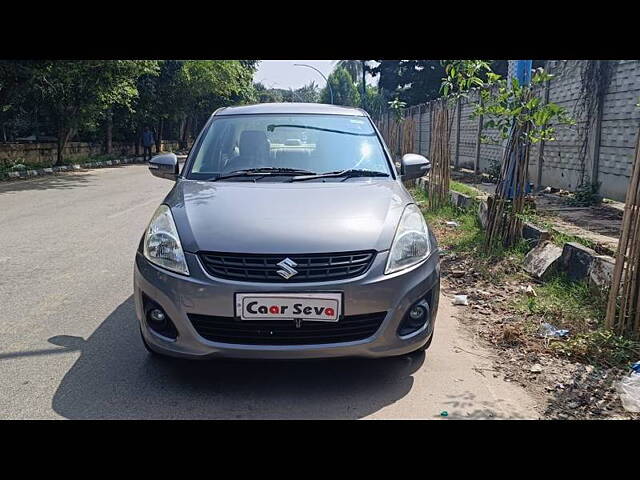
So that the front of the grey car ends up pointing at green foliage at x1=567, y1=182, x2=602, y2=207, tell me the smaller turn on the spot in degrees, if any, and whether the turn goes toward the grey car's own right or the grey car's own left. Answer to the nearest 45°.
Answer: approximately 135° to the grey car's own left

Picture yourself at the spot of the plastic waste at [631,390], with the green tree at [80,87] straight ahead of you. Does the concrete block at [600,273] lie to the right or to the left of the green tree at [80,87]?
right

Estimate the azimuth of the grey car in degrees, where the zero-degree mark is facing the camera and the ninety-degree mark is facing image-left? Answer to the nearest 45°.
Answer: approximately 0°

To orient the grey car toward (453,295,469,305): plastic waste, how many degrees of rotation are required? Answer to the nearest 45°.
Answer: approximately 135° to its left

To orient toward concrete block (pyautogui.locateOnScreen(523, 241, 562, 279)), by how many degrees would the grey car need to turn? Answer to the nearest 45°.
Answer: approximately 135° to its left

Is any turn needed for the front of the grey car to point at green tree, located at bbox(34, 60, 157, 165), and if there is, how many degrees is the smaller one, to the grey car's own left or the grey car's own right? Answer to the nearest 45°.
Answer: approximately 180°

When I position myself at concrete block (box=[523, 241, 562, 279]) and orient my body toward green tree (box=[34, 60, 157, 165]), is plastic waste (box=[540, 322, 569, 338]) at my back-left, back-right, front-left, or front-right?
back-left

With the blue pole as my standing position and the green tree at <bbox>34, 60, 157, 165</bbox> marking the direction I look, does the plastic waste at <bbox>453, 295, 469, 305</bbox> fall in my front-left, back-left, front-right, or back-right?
back-left

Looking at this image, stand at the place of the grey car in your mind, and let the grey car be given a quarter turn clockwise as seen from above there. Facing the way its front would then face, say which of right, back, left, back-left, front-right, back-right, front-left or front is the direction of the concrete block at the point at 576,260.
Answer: back-right
